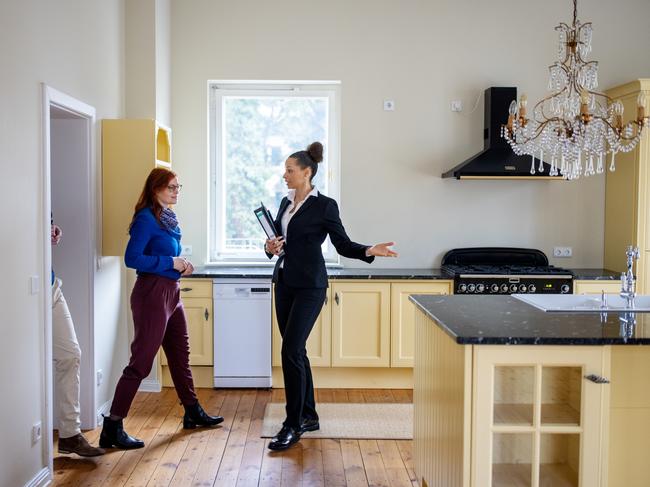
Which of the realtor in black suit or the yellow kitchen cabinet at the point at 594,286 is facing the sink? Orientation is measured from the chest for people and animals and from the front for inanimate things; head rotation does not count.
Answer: the yellow kitchen cabinet

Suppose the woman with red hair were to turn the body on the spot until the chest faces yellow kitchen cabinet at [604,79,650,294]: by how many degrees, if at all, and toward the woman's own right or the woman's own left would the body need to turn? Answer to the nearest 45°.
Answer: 0° — they already face it

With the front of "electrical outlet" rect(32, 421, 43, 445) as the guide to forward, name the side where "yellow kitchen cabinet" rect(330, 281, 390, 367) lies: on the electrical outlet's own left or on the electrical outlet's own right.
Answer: on the electrical outlet's own left

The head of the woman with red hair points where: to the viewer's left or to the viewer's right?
to the viewer's right

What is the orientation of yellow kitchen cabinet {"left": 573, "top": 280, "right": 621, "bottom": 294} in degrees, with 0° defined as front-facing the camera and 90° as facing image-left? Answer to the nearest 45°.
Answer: approximately 0°

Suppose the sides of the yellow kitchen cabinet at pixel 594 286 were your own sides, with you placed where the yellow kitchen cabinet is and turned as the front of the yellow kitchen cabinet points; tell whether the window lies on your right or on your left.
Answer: on your right

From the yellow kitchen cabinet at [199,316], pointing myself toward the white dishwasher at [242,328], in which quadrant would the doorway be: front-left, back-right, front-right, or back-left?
back-right
